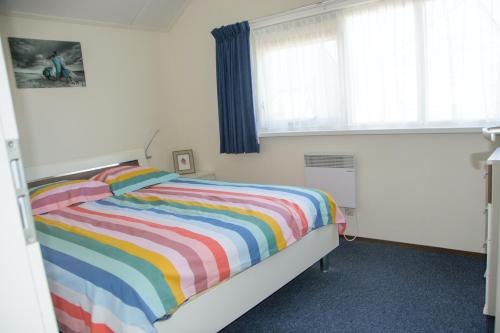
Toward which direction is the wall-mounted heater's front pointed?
toward the camera

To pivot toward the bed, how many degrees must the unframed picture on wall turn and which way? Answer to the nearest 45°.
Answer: approximately 45° to its right

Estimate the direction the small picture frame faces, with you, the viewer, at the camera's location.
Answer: facing the viewer

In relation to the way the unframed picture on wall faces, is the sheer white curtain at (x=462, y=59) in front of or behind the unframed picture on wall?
in front

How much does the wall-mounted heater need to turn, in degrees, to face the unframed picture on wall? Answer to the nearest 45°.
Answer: approximately 90° to its right

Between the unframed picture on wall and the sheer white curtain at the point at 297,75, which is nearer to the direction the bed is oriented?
the sheer white curtain

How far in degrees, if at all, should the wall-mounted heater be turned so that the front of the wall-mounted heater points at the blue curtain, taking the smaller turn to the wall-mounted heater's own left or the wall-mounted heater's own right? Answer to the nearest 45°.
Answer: approximately 90° to the wall-mounted heater's own right

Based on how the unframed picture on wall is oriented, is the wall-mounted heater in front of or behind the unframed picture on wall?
in front

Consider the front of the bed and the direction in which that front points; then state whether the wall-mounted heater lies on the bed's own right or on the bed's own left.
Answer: on the bed's own left

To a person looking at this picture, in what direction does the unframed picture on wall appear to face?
facing the viewer and to the right of the viewer

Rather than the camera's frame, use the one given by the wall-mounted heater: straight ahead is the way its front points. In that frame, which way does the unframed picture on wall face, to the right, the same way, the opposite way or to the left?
to the left

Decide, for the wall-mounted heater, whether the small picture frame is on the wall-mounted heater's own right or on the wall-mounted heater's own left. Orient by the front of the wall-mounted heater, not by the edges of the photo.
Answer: on the wall-mounted heater's own right

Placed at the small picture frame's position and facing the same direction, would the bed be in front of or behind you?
in front

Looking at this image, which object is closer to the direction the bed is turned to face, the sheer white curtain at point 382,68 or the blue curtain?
the sheer white curtain
